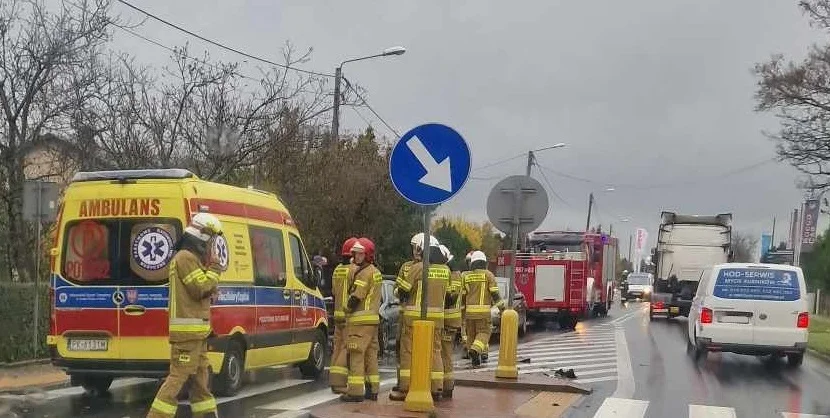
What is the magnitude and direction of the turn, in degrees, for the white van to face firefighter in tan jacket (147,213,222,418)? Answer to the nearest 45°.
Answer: approximately 180°

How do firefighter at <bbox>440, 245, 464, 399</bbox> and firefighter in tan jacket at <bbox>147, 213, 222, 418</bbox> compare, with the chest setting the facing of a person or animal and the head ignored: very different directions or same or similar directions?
very different directions

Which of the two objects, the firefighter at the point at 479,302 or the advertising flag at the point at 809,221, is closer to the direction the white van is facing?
the advertising flag

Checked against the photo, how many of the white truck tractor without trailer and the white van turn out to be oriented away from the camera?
2

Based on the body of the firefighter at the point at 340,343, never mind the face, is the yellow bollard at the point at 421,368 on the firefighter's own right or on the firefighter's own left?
on the firefighter's own right
